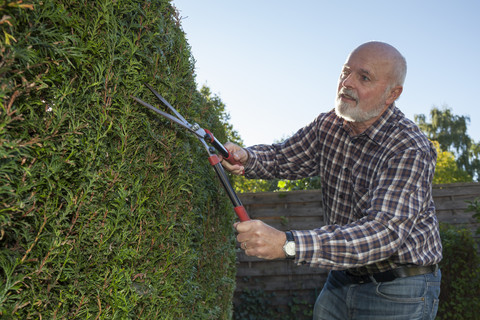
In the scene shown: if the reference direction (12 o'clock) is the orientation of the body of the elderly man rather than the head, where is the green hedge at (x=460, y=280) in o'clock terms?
The green hedge is roughly at 5 o'clock from the elderly man.

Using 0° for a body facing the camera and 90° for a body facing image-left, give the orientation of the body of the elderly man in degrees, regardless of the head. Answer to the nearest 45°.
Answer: approximately 45°

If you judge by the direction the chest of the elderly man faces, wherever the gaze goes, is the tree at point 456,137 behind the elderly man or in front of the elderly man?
behind

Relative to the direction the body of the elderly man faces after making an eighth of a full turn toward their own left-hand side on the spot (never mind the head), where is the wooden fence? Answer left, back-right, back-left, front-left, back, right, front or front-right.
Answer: back

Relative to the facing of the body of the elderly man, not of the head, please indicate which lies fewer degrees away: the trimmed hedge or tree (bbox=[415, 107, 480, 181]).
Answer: the trimmed hedge
